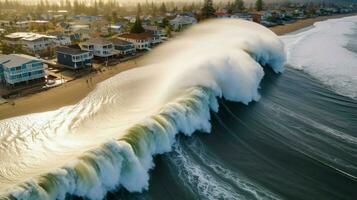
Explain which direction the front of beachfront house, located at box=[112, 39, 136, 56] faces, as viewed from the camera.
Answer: facing the viewer and to the right of the viewer

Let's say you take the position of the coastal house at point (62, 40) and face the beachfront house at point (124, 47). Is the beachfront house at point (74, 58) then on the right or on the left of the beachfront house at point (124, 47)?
right

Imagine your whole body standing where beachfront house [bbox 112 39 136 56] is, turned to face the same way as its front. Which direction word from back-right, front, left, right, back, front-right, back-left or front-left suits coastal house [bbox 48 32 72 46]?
back

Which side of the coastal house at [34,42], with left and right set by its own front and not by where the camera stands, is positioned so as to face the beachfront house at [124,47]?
front

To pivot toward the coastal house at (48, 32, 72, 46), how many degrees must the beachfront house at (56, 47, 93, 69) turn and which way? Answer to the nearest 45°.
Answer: approximately 135° to its left

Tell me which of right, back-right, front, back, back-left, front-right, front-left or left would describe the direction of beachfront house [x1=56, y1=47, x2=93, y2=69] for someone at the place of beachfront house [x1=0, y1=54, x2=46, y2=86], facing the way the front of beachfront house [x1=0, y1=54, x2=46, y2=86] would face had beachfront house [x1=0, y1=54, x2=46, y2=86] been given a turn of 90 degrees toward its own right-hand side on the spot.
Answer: back

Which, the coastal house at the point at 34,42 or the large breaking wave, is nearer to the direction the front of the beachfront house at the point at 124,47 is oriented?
the large breaking wave

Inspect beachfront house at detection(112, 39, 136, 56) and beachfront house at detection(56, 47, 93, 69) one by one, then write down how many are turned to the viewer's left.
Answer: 0

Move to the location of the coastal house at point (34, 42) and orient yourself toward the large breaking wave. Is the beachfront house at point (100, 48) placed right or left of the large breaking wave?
left

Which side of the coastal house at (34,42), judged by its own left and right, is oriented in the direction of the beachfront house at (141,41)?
front

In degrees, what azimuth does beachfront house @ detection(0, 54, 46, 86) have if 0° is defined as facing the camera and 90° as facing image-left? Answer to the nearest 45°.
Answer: approximately 315°

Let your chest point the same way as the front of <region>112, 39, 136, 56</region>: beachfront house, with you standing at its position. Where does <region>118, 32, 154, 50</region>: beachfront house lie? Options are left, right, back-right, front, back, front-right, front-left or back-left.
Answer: left

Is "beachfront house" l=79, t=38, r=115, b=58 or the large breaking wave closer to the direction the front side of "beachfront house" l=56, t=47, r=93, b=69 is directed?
the large breaking wave
